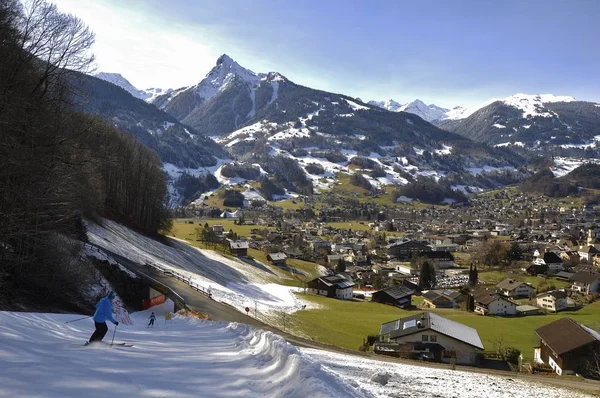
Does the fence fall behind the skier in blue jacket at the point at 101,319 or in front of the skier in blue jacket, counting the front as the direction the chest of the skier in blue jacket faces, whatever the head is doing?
in front

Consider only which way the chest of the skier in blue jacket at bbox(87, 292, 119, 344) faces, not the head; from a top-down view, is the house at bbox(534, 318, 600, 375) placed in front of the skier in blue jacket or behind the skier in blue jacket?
in front

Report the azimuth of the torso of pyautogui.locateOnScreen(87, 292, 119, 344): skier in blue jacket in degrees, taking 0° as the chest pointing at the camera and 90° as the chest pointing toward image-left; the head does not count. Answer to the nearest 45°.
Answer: approximately 225°
